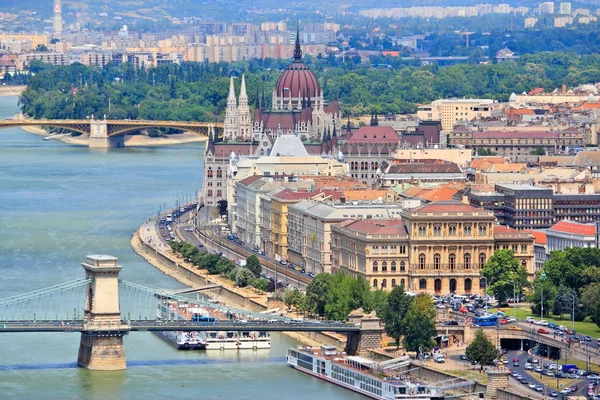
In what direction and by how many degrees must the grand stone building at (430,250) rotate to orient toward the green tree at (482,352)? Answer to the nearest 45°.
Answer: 0° — it already faces it

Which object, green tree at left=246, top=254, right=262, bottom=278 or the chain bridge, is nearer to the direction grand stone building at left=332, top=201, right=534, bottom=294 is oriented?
the chain bridge

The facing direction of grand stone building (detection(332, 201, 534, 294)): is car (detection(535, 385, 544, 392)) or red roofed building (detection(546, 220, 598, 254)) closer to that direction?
the car

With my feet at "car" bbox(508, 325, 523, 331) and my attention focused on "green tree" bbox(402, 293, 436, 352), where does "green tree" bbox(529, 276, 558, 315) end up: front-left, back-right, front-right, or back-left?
back-right

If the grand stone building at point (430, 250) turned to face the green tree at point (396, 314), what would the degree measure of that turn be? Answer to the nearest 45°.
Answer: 0° — it already faces it

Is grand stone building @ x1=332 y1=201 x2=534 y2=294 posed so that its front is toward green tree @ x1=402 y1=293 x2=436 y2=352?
yes

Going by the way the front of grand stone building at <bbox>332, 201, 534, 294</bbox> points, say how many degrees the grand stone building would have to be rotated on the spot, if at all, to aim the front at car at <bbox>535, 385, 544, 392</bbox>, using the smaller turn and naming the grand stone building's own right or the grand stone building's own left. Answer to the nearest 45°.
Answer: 0° — it already faces it

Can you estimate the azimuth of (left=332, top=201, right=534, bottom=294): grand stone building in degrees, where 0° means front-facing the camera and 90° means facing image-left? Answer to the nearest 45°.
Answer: approximately 0°
